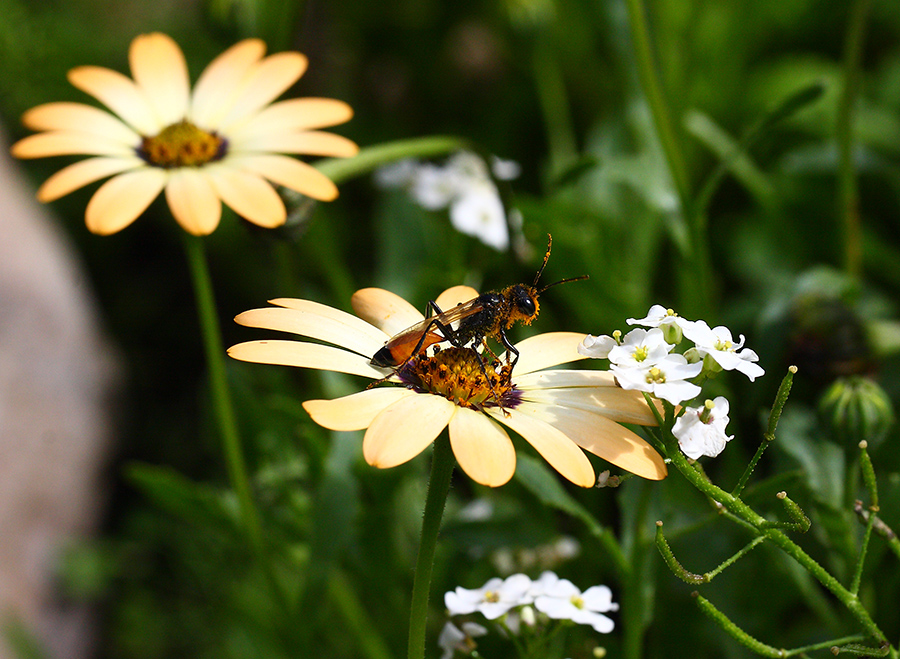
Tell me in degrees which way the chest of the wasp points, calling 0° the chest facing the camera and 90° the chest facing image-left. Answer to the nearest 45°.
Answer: approximately 270°
